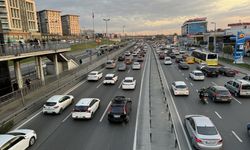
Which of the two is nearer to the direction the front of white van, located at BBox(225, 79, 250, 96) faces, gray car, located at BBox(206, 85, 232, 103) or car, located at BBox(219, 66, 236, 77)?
the car

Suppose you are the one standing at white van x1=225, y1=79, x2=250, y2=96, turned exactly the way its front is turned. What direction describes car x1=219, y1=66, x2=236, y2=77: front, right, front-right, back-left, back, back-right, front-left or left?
front-right

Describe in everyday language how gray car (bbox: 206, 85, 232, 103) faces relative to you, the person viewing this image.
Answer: facing away from the viewer and to the left of the viewer

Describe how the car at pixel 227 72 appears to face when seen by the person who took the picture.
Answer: facing away from the viewer and to the left of the viewer

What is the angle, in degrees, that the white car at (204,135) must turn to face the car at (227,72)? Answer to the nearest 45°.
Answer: approximately 45° to its right

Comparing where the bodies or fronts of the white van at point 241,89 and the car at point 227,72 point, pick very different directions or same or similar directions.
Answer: same or similar directions

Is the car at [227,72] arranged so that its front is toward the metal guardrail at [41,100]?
no

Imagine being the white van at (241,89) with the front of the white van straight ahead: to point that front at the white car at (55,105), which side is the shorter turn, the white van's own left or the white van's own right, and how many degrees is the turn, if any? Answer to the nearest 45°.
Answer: approximately 90° to the white van's own left

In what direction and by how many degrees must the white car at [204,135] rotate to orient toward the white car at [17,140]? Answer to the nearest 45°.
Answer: approximately 45° to its left

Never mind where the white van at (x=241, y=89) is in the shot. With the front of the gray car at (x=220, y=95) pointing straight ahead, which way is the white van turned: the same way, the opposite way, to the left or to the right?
the same way

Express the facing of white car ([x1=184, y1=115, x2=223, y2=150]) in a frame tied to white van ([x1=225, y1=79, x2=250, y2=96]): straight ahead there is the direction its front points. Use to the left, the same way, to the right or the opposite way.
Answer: the same way

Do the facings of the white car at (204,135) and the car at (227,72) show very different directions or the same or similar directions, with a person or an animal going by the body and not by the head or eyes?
same or similar directions

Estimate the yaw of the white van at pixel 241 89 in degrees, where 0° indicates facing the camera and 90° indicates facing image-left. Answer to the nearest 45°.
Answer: approximately 135°

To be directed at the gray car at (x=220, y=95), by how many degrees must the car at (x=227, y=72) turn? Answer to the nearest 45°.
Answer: approximately 135° to its left

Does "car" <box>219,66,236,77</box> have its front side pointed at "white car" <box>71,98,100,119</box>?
no

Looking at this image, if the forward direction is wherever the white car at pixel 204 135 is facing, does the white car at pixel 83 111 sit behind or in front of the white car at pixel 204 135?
in front

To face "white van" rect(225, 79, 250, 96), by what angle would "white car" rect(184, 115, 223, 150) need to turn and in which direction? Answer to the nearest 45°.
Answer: approximately 45° to its right

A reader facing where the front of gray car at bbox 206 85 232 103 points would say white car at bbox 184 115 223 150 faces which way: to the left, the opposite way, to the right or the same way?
the same way

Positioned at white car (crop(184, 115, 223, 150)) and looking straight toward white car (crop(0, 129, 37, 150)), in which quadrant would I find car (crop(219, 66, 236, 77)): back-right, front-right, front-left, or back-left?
back-right

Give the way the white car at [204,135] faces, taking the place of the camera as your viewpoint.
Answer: facing away from the viewer and to the left of the viewer

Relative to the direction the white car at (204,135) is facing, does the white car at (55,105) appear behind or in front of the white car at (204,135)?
in front

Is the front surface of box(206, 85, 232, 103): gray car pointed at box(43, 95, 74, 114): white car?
no
